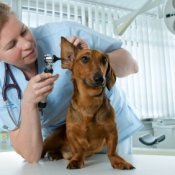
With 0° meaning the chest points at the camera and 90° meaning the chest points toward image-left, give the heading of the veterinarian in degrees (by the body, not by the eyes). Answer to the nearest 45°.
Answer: approximately 0°
